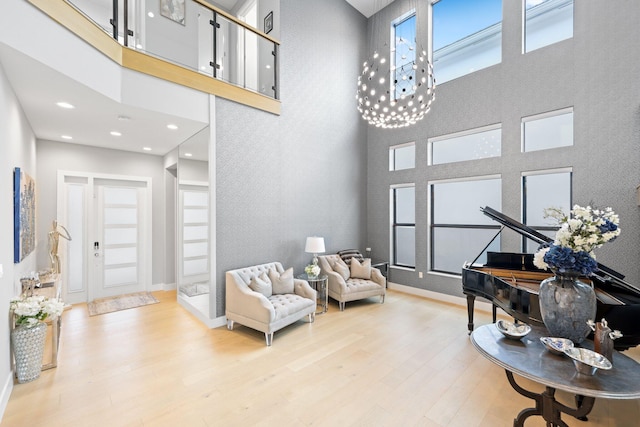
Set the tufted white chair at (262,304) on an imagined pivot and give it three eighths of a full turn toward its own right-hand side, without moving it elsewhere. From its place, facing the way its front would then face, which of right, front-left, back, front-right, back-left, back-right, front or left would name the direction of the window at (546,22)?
back

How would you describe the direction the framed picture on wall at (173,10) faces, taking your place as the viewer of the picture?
facing the viewer and to the right of the viewer

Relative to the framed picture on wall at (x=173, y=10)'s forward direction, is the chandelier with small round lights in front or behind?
in front

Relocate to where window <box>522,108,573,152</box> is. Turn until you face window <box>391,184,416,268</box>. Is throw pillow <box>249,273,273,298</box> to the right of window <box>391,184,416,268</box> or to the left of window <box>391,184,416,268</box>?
left

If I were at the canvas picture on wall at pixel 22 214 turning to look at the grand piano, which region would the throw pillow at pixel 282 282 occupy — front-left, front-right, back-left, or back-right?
front-left

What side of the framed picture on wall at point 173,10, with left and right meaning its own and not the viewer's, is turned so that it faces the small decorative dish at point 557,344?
front

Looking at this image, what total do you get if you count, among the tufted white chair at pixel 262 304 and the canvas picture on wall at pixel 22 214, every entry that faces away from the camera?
0

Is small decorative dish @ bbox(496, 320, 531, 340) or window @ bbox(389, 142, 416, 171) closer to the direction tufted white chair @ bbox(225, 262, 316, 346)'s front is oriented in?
the small decorative dish

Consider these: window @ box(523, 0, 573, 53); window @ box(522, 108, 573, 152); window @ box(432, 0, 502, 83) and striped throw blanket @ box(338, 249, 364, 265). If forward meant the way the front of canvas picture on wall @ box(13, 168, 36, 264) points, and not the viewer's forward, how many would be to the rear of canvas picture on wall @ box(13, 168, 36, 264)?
0

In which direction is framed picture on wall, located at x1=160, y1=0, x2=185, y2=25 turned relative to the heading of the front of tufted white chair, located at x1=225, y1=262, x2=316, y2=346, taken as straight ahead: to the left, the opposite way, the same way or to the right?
the same way

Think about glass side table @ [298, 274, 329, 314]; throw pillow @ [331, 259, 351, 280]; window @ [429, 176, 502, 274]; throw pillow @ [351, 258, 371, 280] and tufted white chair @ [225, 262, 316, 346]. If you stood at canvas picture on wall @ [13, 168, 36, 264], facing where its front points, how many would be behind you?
0

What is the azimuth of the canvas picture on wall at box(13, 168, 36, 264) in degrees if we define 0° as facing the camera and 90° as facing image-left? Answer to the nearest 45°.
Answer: approximately 270°

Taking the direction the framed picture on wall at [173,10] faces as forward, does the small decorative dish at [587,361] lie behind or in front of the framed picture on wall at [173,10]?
in front

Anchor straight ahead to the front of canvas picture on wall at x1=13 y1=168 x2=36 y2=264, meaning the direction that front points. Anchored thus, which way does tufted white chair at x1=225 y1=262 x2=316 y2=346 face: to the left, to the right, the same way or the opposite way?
to the right

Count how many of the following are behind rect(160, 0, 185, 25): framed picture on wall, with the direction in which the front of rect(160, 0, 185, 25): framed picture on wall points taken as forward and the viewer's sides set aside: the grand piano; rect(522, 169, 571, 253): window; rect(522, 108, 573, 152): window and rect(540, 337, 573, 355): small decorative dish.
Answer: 0

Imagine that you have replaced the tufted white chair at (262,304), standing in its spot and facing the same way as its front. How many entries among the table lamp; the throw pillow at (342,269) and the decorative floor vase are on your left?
2

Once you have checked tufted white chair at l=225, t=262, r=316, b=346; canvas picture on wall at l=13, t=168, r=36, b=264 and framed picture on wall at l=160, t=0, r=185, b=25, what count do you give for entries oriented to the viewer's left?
0
